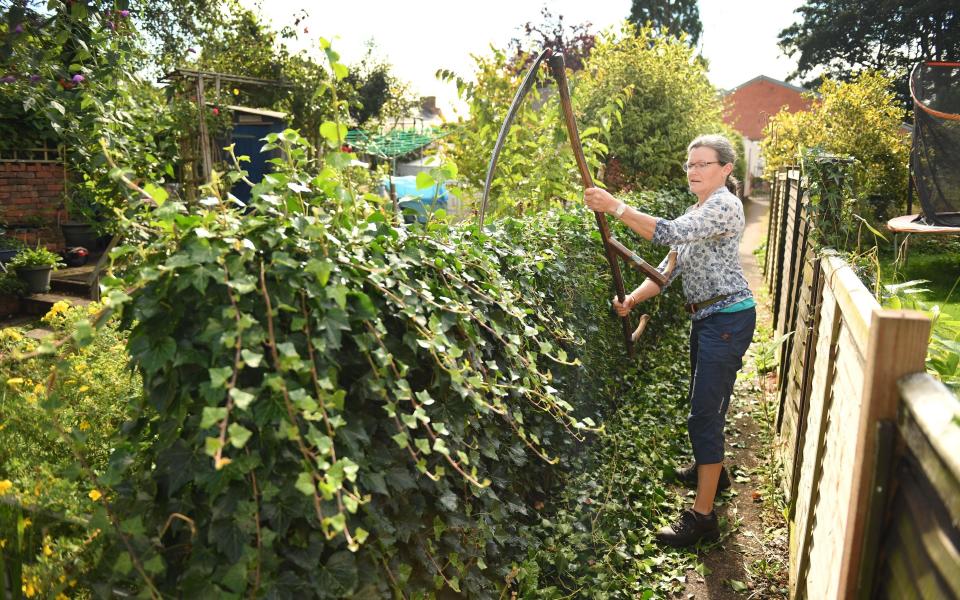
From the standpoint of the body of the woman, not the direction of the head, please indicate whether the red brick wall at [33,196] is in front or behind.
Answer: in front

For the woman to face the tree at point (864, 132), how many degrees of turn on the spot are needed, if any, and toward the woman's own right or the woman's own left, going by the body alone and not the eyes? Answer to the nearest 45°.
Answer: approximately 90° to the woman's own right

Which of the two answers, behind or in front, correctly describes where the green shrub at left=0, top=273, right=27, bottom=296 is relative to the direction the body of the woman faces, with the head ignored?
in front

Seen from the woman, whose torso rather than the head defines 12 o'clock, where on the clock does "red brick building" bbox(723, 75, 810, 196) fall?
The red brick building is roughly at 3 o'clock from the woman.

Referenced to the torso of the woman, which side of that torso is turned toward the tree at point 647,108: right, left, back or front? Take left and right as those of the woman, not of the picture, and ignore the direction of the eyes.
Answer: right

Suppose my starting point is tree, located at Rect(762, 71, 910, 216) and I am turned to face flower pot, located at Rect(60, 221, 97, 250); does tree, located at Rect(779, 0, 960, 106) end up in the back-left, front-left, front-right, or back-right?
back-right

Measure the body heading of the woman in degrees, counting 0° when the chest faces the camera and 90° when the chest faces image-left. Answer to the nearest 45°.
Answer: approximately 90°

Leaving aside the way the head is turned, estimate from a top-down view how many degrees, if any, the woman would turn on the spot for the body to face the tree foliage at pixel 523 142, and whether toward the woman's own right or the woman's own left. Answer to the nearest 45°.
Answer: approximately 45° to the woman's own right

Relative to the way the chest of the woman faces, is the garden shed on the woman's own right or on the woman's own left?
on the woman's own right

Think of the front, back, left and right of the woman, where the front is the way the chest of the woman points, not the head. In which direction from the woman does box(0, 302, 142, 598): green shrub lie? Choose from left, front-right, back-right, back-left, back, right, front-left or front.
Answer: front-left
